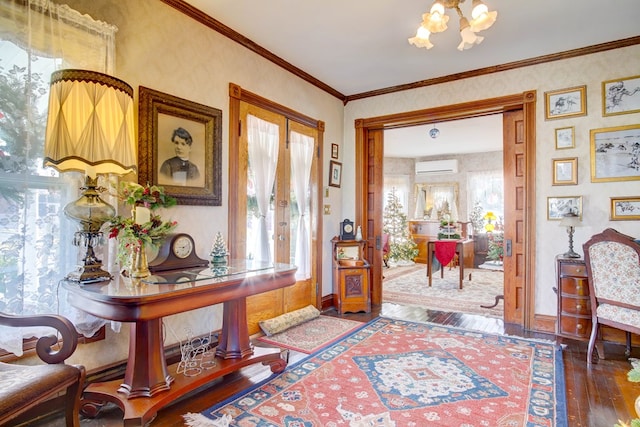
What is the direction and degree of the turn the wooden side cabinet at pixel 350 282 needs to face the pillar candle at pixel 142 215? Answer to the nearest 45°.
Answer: approximately 45° to its right

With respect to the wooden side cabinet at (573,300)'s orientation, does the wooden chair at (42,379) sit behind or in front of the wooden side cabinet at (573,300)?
in front

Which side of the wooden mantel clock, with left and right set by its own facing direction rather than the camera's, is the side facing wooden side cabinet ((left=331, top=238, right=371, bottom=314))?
left

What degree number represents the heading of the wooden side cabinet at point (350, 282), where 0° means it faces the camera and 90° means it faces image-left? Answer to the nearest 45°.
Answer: approximately 0°

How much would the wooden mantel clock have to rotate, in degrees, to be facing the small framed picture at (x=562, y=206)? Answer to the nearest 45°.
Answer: approximately 45° to its left

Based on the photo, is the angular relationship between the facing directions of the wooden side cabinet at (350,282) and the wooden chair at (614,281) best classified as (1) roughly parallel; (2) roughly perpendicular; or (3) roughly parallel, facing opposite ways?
roughly perpendicular

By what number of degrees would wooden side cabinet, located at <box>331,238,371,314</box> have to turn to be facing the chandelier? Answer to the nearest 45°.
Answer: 0° — it already faces it
